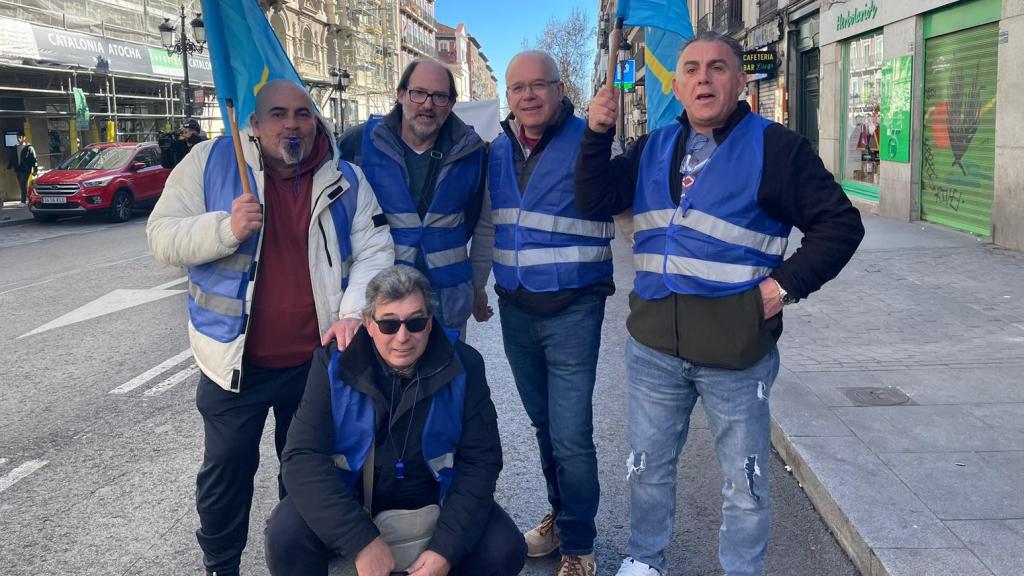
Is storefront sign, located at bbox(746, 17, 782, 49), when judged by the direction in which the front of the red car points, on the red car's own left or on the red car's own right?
on the red car's own left

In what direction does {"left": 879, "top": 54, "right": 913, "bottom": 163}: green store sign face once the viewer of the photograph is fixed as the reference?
facing the viewer and to the left of the viewer

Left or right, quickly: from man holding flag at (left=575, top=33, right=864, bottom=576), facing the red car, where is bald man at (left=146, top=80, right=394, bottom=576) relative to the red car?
left

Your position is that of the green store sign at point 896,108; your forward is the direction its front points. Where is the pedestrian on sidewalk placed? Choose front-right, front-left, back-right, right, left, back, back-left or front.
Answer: front-right

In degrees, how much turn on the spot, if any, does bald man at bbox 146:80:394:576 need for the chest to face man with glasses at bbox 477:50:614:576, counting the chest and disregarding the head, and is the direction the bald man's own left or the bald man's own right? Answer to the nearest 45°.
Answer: approximately 90° to the bald man's own left

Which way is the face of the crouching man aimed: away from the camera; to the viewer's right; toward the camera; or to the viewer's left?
toward the camera

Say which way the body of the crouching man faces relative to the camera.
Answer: toward the camera

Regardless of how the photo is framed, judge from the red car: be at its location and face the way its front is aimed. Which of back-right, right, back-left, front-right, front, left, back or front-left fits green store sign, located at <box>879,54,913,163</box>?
left

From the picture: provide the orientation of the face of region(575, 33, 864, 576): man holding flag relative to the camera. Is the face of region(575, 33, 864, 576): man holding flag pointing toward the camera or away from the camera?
toward the camera

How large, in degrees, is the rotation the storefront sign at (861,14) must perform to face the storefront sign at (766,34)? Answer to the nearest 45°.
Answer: approximately 135° to its right

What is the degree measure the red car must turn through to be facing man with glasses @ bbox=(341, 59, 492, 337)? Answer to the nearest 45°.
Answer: approximately 45° to its left

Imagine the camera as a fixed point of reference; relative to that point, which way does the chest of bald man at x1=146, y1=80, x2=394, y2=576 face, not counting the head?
toward the camera

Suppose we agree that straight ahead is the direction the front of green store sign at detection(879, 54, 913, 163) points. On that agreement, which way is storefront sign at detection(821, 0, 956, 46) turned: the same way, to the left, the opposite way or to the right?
the same way

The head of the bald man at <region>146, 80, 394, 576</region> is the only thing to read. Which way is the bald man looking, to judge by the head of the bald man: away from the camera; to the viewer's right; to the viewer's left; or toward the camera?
toward the camera

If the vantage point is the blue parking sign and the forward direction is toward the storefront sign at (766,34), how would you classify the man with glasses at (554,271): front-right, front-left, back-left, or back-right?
front-right
